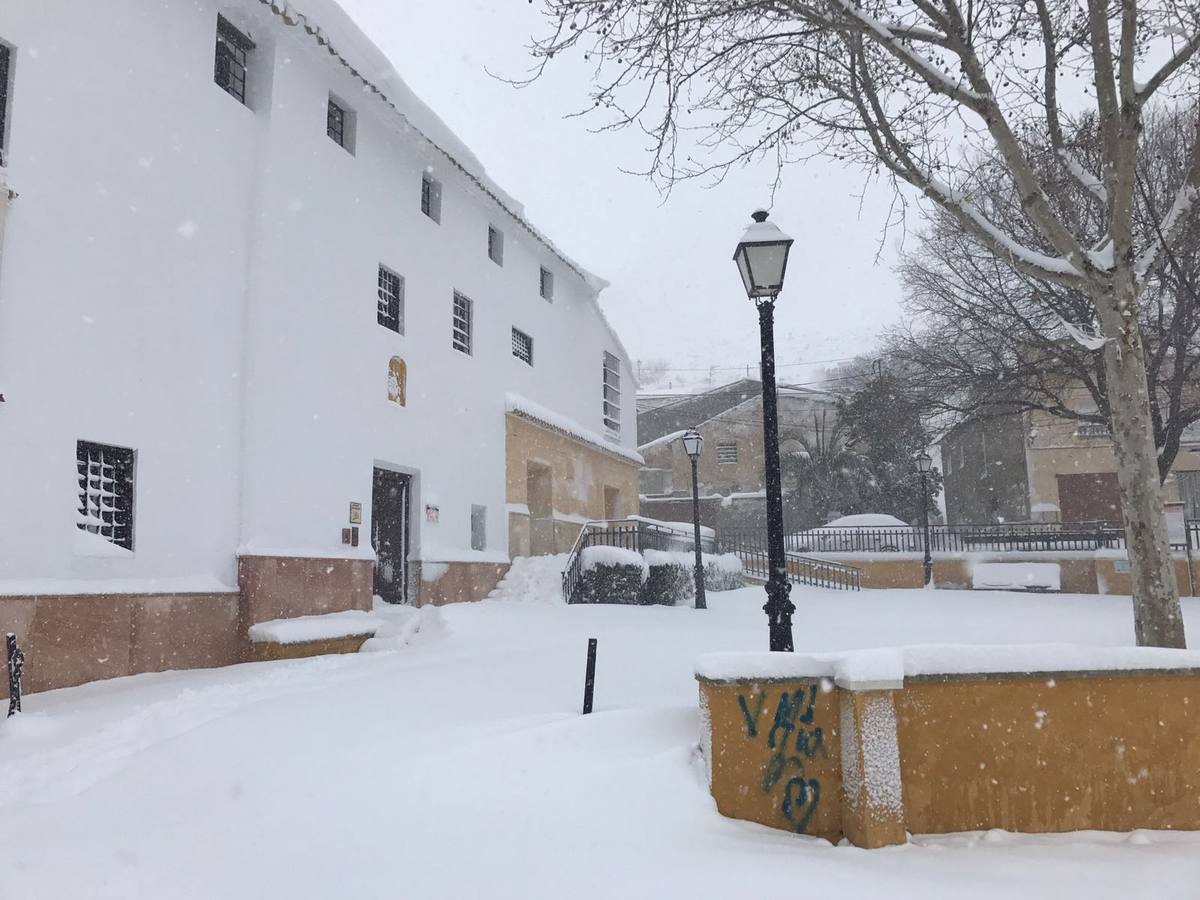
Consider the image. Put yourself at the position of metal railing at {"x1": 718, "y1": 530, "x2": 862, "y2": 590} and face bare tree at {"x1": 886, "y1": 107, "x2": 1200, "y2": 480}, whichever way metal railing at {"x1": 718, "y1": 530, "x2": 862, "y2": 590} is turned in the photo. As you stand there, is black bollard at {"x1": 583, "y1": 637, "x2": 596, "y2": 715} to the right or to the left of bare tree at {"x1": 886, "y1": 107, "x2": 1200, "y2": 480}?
right

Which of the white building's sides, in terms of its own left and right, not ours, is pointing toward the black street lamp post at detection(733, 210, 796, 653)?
front

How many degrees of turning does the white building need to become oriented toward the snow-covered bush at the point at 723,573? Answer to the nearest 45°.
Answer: approximately 90° to its left

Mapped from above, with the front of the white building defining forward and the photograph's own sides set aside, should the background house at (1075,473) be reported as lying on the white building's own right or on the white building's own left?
on the white building's own left

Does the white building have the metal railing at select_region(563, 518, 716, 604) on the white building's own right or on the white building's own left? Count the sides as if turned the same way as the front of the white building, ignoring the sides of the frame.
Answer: on the white building's own left

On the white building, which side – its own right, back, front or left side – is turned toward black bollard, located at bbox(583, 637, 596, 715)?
front

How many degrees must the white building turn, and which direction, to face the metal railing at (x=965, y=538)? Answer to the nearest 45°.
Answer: approximately 90° to its left
